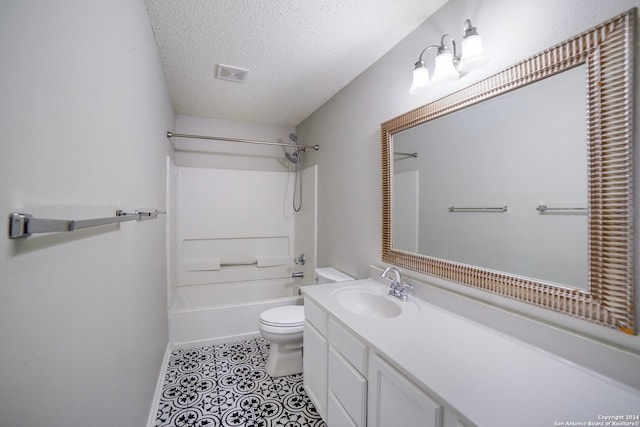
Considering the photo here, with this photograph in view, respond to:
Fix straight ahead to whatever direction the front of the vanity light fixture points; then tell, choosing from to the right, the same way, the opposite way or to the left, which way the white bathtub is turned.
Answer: to the left

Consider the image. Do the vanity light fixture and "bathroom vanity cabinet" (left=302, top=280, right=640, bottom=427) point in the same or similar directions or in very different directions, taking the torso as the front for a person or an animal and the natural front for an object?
same or similar directions

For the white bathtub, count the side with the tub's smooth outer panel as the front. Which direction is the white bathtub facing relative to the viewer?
toward the camera

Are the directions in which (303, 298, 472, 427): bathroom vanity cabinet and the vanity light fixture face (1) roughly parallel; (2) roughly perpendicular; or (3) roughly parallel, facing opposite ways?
roughly parallel

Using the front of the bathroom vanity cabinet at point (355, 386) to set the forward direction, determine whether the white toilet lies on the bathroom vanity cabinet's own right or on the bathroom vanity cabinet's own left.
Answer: on the bathroom vanity cabinet's own right

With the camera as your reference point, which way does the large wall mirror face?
facing the viewer and to the left of the viewer

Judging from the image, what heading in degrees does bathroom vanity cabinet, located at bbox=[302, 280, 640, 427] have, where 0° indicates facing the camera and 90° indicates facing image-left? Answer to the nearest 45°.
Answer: approximately 45°

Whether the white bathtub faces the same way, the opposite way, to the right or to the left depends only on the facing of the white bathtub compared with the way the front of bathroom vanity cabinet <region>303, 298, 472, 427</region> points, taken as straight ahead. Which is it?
to the left

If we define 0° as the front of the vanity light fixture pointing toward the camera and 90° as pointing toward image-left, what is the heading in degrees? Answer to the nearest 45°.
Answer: approximately 45°

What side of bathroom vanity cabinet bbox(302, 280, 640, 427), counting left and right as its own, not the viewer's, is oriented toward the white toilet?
right

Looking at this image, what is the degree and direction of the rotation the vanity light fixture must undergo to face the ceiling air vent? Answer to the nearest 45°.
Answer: approximately 45° to its right

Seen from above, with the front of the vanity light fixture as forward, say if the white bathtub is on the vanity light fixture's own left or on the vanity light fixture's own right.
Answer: on the vanity light fixture's own right
